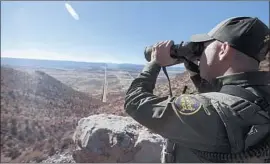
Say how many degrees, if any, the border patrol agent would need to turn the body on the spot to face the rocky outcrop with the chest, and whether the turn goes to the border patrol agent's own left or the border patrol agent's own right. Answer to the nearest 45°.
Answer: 0° — they already face it

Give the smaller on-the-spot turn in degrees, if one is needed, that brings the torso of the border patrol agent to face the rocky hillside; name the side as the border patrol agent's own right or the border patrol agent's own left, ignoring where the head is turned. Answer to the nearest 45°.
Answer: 0° — they already face it

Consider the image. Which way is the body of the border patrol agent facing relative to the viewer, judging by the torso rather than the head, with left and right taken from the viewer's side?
facing away from the viewer and to the left of the viewer
